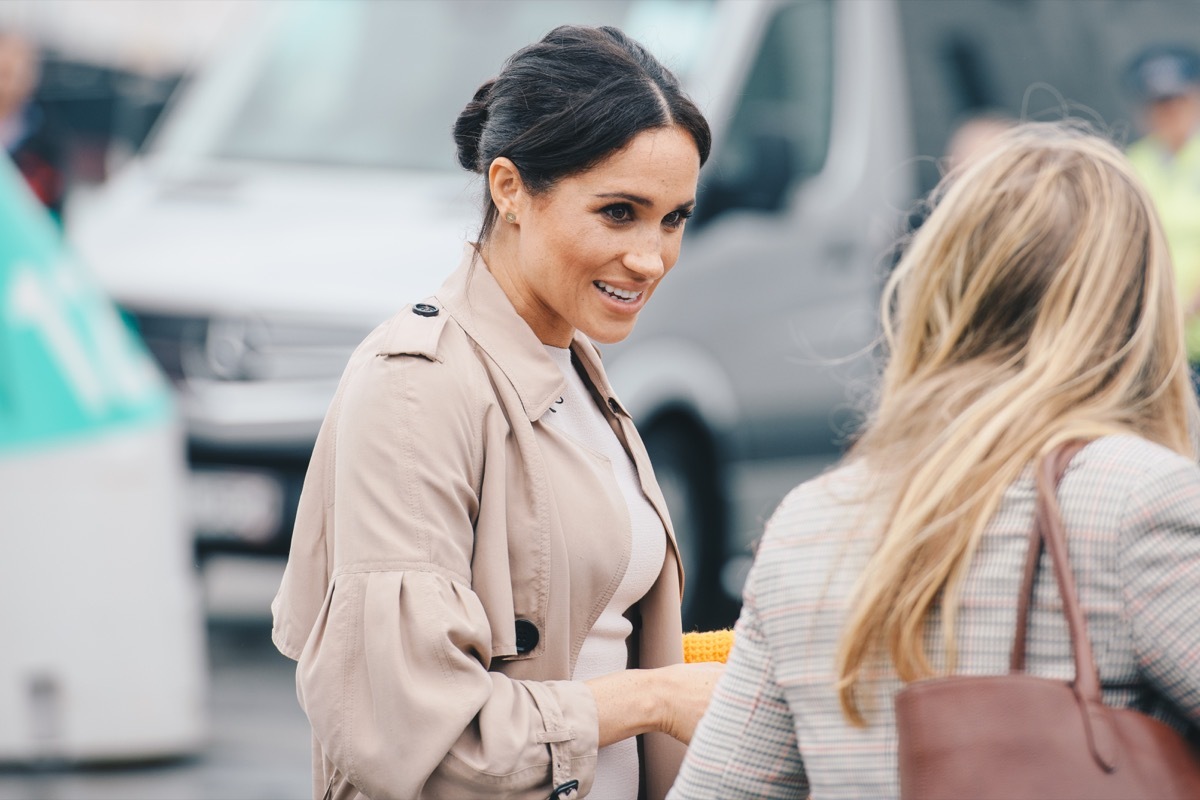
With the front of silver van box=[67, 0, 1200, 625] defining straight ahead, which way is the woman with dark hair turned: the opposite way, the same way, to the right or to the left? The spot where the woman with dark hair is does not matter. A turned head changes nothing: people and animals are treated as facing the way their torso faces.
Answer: to the left

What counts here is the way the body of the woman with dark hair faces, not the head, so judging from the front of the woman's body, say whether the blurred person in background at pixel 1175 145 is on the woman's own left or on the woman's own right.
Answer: on the woman's own left

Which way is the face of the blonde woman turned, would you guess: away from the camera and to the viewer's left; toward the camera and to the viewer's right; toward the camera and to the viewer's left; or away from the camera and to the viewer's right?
away from the camera and to the viewer's left

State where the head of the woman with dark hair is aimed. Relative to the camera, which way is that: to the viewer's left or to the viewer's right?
to the viewer's right

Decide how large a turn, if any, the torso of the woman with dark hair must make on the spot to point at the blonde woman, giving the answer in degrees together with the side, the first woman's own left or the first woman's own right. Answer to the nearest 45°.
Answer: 0° — they already face them

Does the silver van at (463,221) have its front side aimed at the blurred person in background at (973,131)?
no

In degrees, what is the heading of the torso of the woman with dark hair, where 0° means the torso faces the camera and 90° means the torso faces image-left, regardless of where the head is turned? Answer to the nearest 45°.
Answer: approximately 315°

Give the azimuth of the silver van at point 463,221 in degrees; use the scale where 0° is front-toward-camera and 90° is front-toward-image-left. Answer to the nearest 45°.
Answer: approximately 45°

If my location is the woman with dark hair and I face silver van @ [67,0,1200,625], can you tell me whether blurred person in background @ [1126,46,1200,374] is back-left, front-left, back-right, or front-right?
front-right

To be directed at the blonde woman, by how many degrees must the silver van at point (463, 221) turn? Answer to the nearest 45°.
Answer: approximately 45° to its left

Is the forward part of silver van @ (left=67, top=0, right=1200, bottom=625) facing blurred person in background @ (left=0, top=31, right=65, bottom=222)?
no

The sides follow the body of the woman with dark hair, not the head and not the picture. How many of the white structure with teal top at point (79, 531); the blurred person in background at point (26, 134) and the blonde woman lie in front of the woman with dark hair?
1
